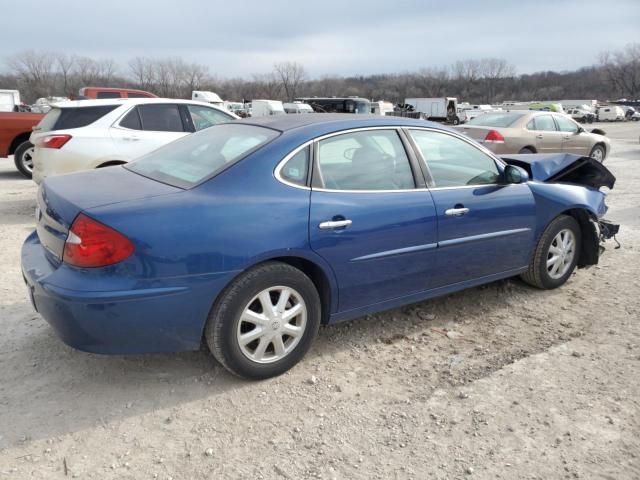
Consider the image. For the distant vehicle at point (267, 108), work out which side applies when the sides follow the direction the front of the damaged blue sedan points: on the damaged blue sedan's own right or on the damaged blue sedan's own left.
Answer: on the damaged blue sedan's own left

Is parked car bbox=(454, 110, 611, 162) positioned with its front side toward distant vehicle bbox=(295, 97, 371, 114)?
no

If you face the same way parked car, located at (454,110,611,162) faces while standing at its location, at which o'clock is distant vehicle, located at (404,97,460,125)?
The distant vehicle is roughly at 10 o'clock from the parked car.

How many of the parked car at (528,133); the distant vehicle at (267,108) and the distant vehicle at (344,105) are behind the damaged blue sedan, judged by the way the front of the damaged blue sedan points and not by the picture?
0

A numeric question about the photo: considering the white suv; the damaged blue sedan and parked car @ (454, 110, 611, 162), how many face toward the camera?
0

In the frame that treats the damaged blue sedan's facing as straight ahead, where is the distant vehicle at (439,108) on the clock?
The distant vehicle is roughly at 11 o'clock from the damaged blue sedan.

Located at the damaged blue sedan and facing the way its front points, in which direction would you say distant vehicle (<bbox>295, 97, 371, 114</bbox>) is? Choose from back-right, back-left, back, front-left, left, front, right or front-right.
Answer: front-left

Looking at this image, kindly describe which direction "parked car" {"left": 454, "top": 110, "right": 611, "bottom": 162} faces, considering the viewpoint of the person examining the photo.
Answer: facing away from the viewer and to the right of the viewer

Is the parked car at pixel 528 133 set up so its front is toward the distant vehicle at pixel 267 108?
no

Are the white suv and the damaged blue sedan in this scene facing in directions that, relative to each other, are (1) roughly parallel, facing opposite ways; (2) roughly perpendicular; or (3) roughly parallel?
roughly parallel

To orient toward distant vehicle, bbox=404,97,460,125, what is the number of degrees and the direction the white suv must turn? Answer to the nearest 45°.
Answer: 0° — it already faces it

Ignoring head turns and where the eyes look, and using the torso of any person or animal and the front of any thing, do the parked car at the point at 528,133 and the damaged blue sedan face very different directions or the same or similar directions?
same or similar directions

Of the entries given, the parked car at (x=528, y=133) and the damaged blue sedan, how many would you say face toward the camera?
0

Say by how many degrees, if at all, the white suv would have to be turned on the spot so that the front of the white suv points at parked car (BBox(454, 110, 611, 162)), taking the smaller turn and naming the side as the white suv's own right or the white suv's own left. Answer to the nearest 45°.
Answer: approximately 45° to the white suv's own right

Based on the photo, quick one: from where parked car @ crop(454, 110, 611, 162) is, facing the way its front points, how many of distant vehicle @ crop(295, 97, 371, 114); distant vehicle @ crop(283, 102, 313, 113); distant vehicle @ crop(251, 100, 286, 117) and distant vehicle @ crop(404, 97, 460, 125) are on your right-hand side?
0

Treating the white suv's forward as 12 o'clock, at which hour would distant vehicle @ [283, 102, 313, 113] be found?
The distant vehicle is roughly at 11 o'clock from the white suv.

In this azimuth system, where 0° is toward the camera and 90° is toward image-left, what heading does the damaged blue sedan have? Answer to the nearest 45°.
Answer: approximately 225°

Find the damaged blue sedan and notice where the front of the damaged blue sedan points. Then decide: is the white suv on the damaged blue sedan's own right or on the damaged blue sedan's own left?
on the damaged blue sedan's own left

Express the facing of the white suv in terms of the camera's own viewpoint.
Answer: facing away from the viewer and to the right of the viewer
